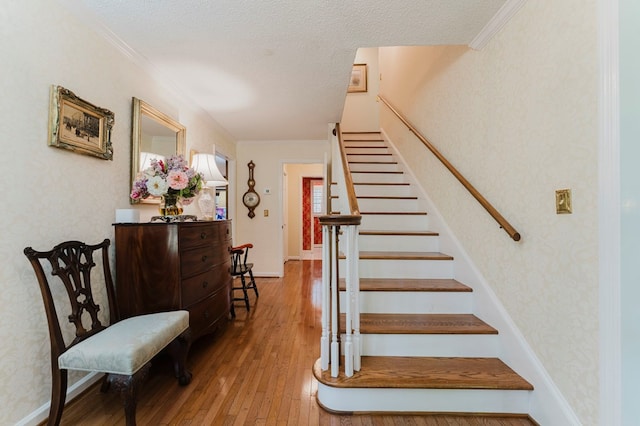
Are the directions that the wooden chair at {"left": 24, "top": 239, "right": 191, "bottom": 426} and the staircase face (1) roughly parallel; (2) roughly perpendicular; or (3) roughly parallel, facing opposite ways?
roughly perpendicular

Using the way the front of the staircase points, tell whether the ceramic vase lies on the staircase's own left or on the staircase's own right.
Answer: on the staircase's own right

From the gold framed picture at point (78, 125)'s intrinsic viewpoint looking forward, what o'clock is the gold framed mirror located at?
The gold framed mirror is roughly at 9 o'clock from the gold framed picture.

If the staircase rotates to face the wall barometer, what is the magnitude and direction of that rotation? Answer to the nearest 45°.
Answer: approximately 135° to its right

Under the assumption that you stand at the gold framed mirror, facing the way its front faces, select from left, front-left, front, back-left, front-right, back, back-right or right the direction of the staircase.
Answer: front

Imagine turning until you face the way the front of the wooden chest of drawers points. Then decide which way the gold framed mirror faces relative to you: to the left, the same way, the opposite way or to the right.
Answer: the same way

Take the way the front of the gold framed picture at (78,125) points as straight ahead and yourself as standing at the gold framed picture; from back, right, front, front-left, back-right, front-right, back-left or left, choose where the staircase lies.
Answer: front

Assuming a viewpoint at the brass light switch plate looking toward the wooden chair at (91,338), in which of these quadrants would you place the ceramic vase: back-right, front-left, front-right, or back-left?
front-right

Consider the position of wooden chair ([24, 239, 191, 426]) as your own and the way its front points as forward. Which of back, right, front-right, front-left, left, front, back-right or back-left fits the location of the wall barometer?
left

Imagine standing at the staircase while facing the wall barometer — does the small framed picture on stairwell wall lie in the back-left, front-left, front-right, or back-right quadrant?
front-right

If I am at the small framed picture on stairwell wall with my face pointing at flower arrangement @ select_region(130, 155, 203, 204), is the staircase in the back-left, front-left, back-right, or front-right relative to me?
front-left

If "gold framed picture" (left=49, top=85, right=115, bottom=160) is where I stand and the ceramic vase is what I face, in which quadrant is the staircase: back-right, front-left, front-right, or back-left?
front-right

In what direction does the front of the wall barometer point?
toward the camera

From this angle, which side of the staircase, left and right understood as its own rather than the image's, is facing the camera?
front

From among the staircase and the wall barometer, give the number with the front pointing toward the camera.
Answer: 2

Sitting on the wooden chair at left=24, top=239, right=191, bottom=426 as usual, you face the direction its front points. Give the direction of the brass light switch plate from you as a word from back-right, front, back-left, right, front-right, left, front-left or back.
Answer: front

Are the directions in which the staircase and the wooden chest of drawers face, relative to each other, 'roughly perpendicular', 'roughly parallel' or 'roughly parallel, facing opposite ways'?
roughly perpendicular
